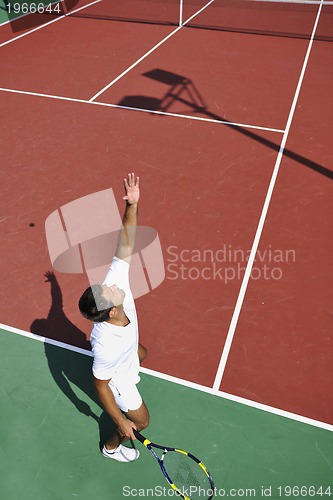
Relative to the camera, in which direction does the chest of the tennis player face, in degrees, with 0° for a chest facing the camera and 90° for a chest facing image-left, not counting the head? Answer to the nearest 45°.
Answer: approximately 270°

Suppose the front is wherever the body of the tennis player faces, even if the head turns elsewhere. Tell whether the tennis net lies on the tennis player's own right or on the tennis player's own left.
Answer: on the tennis player's own left
